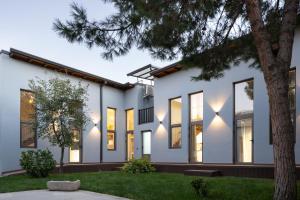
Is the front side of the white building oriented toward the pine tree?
yes

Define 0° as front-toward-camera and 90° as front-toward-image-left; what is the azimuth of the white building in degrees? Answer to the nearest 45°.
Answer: approximately 0°
